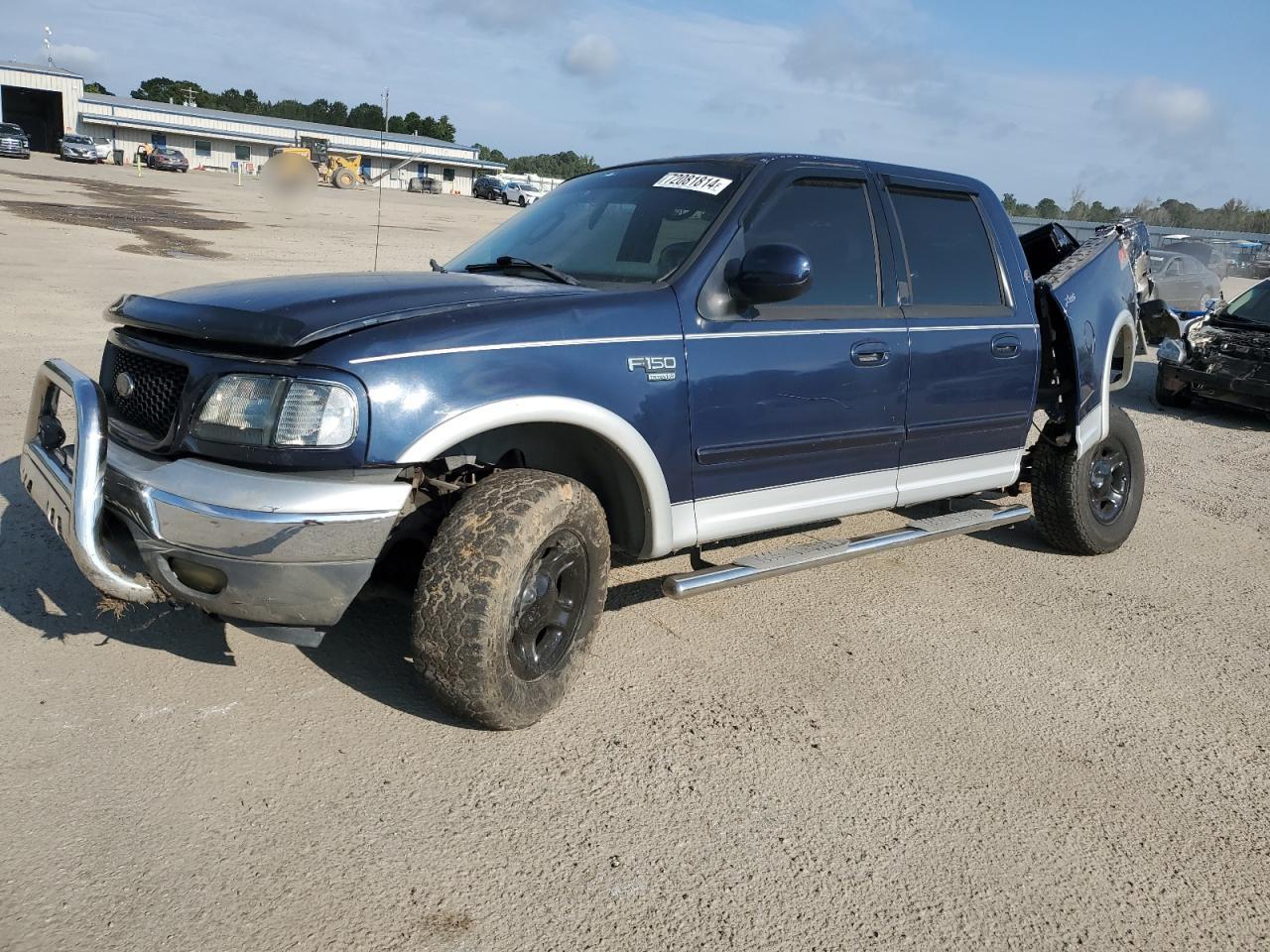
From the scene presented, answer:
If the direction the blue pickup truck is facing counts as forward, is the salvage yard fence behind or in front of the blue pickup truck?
behind

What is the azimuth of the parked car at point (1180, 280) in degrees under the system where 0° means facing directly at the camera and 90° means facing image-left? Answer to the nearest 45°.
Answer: approximately 45°

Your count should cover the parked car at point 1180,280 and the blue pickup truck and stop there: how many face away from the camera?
0

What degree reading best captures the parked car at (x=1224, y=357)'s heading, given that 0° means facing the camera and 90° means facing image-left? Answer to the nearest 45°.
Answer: approximately 45°

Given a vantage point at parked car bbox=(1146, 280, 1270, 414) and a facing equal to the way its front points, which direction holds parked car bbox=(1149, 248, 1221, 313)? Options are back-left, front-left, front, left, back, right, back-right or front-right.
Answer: back-right

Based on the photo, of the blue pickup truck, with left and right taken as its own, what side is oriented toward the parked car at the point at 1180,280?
back

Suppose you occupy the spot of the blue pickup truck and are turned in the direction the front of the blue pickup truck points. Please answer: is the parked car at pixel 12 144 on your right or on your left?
on your right

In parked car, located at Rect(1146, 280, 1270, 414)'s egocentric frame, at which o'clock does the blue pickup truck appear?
The blue pickup truck is roughly at 11 o'clock from the parked car.

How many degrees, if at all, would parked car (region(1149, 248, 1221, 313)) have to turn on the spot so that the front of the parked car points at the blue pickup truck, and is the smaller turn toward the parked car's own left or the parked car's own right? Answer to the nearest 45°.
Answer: approximately 45° to the parked car's own left
